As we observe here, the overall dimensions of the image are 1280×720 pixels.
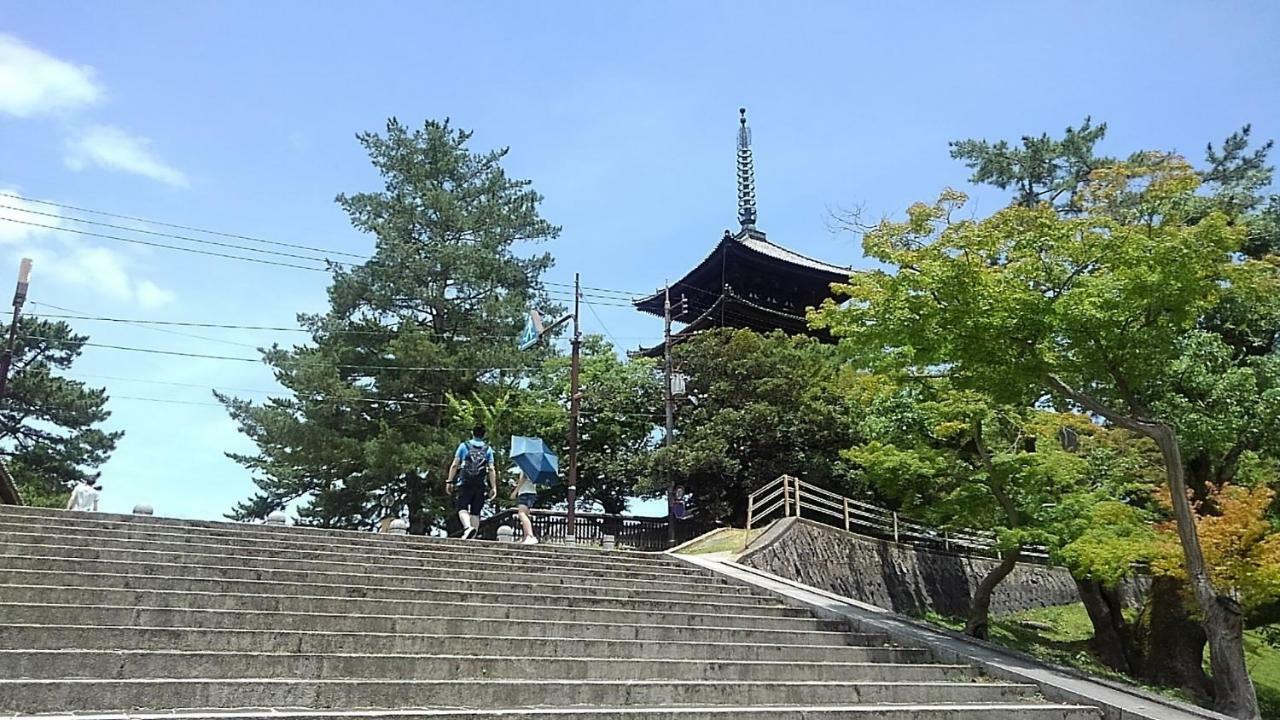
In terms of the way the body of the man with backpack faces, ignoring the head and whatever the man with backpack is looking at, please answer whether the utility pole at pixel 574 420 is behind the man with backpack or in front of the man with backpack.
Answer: in front

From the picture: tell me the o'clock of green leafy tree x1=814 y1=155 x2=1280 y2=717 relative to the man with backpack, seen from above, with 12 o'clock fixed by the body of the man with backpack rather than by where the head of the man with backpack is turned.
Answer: The green leafy tree is roughly at 4 o'clock from the man with backpack.

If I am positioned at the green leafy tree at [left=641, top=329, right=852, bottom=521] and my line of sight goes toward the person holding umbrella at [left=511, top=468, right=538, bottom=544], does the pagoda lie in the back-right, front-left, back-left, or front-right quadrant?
back-right

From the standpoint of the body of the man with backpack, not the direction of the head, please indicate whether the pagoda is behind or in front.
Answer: in front

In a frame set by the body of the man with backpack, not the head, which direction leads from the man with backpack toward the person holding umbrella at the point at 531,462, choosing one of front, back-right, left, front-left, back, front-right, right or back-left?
front-right

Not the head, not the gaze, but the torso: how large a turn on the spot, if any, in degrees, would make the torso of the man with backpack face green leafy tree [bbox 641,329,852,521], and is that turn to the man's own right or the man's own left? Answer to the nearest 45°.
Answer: approximately 45° to the man's own right

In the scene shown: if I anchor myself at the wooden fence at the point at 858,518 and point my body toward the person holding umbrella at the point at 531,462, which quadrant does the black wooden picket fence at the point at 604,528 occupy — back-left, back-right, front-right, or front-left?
front-right

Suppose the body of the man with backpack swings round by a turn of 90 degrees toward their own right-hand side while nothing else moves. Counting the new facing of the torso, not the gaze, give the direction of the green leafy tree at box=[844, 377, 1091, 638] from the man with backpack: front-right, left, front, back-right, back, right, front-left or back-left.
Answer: front

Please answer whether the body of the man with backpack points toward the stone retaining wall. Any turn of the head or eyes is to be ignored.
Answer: no

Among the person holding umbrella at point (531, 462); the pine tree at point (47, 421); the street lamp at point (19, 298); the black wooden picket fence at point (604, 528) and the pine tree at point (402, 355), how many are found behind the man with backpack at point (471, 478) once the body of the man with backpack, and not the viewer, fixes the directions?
0

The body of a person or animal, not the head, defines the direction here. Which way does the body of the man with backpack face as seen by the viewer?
away from the camera

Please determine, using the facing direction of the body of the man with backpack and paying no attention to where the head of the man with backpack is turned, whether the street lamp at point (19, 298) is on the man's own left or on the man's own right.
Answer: on the man's own left

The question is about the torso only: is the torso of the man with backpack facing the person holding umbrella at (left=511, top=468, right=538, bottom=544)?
no

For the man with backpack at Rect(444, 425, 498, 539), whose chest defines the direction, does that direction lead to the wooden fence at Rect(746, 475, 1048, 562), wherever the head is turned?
no

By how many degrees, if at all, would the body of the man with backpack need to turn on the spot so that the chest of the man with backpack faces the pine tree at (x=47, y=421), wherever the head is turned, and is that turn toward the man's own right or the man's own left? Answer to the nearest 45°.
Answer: approximately 45° to the man's own left

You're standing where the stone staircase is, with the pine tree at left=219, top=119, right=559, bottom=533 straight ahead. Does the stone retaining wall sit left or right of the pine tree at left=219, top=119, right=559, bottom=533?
right
